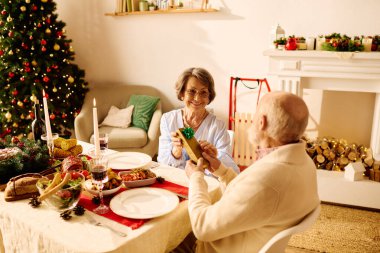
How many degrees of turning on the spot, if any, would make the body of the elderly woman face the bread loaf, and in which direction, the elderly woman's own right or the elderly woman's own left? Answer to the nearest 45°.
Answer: approximately 45° to the elderly woman's own right

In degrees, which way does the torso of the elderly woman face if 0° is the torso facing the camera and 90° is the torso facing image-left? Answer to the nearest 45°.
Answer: approximately 0°

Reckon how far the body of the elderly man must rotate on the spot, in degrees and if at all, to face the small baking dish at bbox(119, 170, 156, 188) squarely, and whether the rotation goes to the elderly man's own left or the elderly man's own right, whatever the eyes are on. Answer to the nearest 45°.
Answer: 0° — they already face it

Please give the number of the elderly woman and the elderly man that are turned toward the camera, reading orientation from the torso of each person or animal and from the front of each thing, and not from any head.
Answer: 1

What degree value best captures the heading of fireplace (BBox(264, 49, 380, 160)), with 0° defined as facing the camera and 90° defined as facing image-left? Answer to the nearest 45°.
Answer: approximately 45°

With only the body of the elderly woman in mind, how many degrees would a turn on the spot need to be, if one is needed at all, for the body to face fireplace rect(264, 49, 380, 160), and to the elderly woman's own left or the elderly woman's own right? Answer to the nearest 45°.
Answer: approximately 135° to the elderly woman's own left

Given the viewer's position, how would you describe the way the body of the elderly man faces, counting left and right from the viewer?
facing away from the viewer and to the left of the viewer

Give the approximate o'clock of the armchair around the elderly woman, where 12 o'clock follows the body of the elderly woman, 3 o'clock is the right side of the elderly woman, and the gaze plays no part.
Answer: The armchair is roughly at 5 o'clock from the elderly woman.

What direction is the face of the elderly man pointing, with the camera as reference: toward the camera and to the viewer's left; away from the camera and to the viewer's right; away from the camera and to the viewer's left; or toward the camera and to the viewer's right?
away from the camera and to the viewer's left
